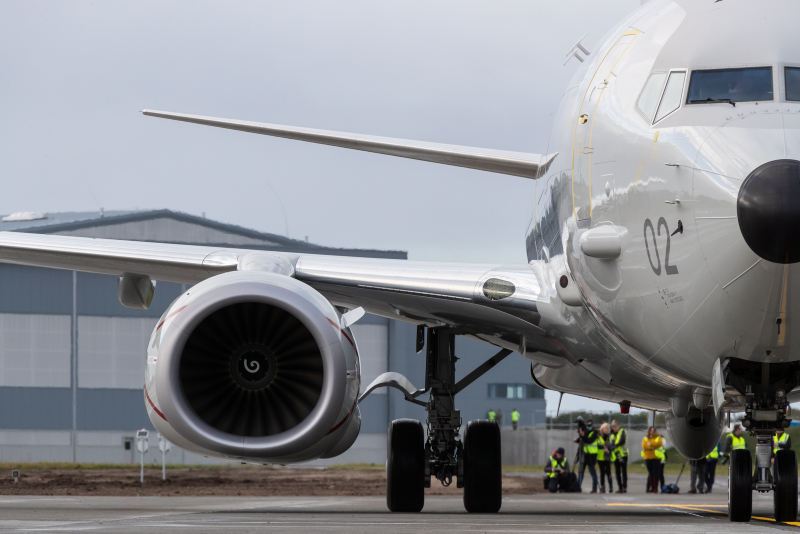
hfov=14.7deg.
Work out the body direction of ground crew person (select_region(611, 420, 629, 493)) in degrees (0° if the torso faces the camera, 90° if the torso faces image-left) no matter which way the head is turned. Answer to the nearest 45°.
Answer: approximately 45°

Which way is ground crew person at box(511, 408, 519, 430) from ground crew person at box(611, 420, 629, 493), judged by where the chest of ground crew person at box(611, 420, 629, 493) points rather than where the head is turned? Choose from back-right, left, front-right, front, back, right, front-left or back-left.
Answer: back-right

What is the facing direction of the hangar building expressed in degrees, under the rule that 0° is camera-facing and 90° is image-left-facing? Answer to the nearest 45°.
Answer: approximately 315°

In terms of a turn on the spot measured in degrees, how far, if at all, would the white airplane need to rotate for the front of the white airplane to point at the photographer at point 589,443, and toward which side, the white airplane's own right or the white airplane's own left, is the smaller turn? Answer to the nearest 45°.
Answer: approximately 180°

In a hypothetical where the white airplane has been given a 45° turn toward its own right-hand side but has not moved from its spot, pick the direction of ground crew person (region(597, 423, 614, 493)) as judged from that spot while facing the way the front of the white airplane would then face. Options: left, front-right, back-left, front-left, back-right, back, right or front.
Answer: back-right

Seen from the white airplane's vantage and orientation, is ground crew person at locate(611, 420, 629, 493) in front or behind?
behind

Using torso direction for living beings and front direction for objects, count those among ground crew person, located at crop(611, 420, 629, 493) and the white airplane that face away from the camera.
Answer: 0

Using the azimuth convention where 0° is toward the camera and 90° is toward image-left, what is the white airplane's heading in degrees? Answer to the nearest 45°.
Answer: approximately 0°
